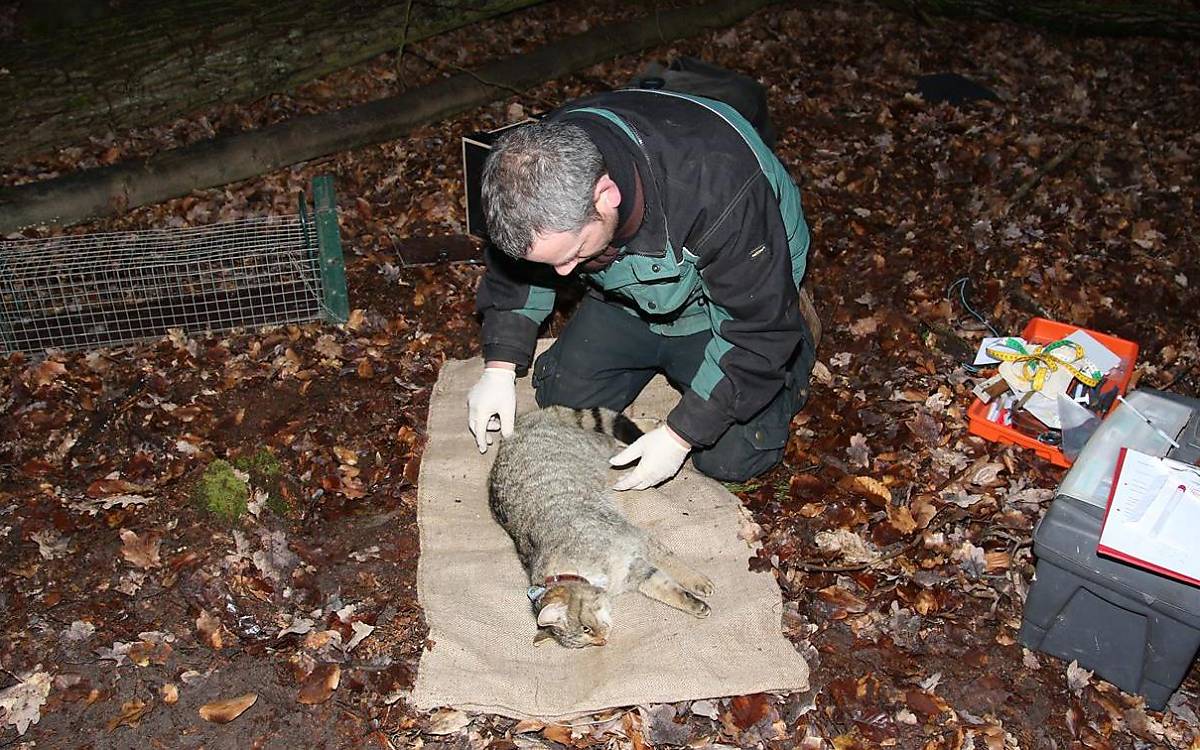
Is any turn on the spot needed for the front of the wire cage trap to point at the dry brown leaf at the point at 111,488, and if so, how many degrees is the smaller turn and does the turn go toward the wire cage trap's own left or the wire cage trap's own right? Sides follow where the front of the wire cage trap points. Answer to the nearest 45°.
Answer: approximately 90° to the wire cage trap's own right

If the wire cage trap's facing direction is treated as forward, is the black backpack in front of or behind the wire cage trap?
in front

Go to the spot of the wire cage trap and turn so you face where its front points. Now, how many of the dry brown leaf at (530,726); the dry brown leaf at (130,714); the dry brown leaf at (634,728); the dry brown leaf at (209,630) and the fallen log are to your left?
1

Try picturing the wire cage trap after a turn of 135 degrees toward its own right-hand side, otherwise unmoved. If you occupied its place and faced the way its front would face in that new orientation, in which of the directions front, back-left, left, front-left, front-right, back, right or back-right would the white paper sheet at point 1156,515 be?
left

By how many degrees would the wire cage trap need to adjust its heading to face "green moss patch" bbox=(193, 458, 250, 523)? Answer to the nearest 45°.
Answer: approximately 90° to its right

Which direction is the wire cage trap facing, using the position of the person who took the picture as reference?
facing to the right of the viewer

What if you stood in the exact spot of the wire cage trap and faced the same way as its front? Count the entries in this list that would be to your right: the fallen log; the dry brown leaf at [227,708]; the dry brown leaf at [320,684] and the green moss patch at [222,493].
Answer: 3

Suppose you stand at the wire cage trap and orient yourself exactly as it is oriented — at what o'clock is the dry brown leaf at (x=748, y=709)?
The dry brown leaf is roughly at 2 o'clock from the wire cage trap.

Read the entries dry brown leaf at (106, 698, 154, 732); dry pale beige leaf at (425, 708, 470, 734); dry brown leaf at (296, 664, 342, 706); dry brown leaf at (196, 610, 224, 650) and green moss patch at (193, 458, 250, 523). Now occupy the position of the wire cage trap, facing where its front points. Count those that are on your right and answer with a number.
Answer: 5

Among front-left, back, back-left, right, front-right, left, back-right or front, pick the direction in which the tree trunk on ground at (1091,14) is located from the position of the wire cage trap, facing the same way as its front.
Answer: front

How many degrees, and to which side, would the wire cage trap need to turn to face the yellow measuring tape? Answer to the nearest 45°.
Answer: approximately 45° to its right

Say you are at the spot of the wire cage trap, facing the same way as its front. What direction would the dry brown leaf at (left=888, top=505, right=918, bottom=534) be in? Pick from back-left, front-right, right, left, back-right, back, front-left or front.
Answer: front-right

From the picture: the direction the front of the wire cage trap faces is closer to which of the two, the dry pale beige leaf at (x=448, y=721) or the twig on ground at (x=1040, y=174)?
the twig on ground

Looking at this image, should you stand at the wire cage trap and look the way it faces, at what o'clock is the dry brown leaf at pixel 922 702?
The dry brown leaf is roughly at 2 o'clock from the wire cage trap.

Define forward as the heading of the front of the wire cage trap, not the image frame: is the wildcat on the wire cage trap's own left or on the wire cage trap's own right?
on the wire cage trap's own right

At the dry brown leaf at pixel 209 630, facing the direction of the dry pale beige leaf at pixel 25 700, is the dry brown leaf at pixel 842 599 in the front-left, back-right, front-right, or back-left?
back-left

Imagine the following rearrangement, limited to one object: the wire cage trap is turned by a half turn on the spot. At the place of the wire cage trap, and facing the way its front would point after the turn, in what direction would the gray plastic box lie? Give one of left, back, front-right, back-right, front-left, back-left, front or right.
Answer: back-left

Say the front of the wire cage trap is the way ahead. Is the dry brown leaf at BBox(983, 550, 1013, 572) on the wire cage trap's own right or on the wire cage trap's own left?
on the wire cage trap's own right

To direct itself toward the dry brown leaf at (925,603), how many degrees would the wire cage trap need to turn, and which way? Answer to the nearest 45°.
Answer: approximately 45° to its right

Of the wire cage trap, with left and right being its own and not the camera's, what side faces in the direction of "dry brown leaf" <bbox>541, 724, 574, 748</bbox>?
right

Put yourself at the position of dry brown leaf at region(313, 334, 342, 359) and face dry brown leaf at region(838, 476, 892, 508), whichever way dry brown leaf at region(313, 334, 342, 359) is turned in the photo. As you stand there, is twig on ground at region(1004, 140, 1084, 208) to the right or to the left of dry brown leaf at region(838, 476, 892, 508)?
left

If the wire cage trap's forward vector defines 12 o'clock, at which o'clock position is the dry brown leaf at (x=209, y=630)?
The dry brown leaf is roughly at 3 o'clock from the wire cage trap.
